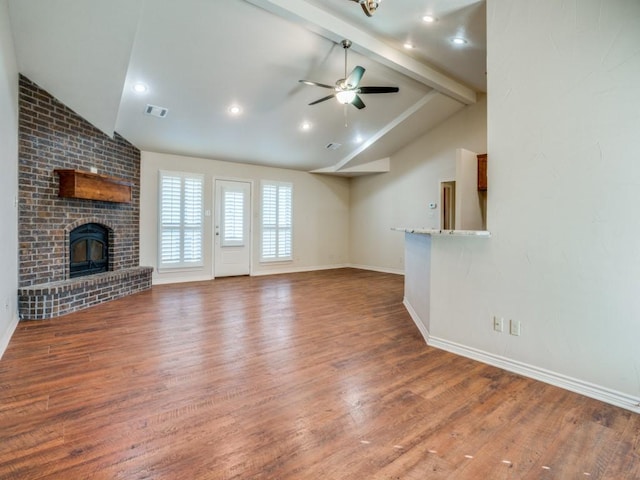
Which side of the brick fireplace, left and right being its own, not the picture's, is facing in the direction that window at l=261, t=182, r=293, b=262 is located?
left

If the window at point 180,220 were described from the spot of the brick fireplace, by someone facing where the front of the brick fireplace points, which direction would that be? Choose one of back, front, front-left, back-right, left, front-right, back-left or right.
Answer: left

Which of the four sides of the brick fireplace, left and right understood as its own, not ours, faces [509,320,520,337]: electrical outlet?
front

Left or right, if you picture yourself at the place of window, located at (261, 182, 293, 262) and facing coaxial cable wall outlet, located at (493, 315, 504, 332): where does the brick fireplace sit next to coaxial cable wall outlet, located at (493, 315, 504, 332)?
right

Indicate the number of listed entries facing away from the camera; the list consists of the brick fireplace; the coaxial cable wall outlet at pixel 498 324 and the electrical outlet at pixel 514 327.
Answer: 0

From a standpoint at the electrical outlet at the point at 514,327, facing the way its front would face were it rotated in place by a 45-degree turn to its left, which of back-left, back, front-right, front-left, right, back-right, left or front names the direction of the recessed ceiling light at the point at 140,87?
right

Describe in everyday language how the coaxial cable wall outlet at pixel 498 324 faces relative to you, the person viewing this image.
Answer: facing the viewer and to the left of the viewer

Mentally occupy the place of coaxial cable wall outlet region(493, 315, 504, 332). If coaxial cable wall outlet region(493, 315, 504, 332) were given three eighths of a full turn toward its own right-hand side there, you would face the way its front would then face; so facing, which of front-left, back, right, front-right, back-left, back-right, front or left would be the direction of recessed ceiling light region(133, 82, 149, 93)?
left

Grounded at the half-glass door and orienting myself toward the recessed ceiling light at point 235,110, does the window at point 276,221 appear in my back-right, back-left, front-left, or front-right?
back-left

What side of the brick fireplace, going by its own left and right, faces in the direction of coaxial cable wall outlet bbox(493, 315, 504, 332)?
front

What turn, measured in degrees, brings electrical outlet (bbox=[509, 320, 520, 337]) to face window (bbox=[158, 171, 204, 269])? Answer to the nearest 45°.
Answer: approximately 45° to its right

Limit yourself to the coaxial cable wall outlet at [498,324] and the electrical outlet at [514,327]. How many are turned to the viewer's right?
0
